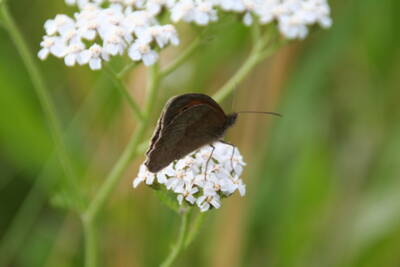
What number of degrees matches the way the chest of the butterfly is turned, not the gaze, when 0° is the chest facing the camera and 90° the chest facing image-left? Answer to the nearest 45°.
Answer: approximately 270°

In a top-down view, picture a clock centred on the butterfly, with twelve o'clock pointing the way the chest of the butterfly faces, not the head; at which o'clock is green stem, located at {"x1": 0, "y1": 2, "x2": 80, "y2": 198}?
The green stem is roughly at 7 o'clock from the butterfly.
